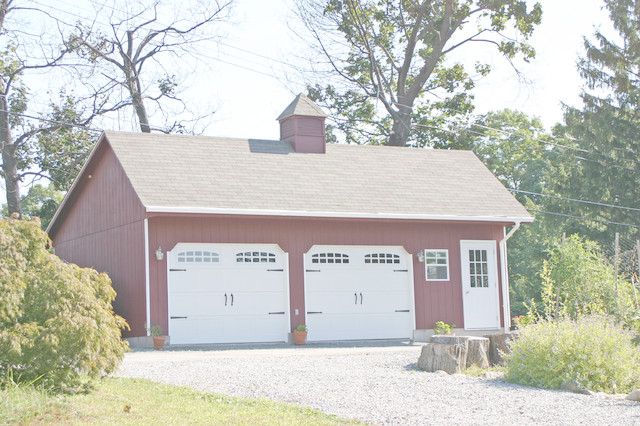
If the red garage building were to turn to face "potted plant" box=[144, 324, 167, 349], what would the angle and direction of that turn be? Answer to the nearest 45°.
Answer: approximately 90° to its right

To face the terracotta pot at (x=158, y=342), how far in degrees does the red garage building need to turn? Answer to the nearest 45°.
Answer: approximately 90° to its right

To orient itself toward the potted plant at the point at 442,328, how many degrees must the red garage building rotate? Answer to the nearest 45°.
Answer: approximately 45° to its left

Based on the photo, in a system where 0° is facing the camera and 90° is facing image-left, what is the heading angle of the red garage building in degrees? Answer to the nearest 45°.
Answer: approximately 315°

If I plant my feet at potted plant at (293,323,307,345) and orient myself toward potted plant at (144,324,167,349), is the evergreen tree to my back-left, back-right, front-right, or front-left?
back-right

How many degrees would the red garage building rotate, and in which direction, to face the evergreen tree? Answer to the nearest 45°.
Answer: approximately 90° to its left

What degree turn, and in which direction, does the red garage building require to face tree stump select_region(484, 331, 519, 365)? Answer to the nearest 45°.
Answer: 0° — it already faces it
